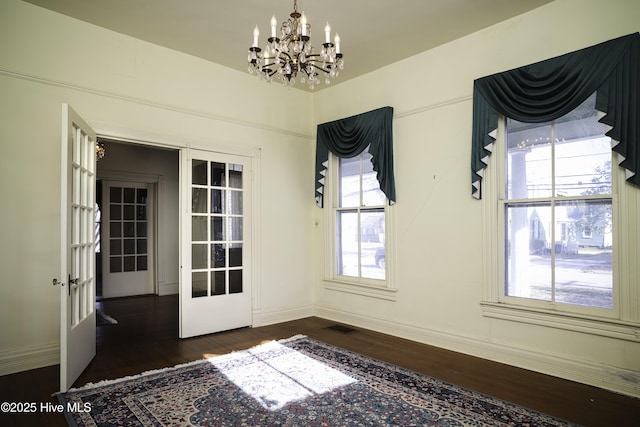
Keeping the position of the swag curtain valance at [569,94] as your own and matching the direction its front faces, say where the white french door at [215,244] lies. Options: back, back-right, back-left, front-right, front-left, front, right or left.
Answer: front-right

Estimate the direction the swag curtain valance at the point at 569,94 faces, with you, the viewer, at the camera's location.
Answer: facing the viewer and to the left of the viewer

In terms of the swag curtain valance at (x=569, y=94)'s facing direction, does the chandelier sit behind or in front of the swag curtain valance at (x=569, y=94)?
in front

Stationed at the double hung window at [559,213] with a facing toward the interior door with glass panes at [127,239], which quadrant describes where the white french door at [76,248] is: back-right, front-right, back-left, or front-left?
front-left

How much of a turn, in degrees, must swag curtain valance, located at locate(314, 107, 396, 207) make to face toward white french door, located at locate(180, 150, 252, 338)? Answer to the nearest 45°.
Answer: approximately 45° to its right

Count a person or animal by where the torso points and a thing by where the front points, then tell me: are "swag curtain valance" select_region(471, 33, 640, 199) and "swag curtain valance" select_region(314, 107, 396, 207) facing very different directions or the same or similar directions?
same or similar directions

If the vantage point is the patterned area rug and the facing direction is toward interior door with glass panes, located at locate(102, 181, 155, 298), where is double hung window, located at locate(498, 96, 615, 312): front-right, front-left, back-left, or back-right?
back-right

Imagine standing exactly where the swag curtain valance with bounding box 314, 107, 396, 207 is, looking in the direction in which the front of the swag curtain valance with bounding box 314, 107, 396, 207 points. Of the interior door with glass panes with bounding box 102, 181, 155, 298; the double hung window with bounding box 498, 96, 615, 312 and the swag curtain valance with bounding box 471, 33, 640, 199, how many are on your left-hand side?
2

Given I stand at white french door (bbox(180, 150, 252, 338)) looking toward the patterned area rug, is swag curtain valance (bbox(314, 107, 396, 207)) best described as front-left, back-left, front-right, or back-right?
front-left

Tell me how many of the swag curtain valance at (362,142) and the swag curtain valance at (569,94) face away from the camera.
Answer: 0

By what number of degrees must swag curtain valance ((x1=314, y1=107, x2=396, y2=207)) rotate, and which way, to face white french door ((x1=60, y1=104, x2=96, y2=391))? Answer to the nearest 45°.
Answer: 0° — it already faces it

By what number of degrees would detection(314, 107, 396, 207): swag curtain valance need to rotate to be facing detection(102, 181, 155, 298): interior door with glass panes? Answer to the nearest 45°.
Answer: approximately 90° to its right

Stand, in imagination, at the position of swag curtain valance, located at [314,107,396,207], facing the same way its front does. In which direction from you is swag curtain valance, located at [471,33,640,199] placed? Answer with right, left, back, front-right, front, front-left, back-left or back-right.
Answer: left

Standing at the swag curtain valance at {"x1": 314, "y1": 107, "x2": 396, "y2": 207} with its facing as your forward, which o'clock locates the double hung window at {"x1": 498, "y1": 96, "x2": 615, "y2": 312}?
The double hung window is roughly at 9 o'clock from the swag curtain valance.
